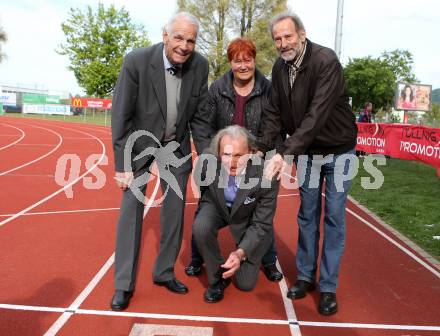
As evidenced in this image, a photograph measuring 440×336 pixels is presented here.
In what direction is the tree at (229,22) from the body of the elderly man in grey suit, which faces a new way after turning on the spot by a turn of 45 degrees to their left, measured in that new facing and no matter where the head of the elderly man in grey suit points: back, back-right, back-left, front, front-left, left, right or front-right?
left

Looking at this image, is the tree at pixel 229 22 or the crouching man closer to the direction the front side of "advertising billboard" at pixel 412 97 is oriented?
the crouching man

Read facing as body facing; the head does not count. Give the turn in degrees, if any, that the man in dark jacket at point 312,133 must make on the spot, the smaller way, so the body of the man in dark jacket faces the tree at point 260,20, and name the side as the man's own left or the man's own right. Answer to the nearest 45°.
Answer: approximately 135° to the man's own right

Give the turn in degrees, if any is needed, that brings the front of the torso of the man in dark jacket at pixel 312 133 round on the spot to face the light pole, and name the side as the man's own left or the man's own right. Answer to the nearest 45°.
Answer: approximately 135° to the man's own right

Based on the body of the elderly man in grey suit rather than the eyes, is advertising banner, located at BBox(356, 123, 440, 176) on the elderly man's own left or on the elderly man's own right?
on the elderly man's own left

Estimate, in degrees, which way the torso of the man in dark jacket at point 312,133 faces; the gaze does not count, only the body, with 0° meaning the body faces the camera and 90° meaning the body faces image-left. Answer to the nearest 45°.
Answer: approximately 45°

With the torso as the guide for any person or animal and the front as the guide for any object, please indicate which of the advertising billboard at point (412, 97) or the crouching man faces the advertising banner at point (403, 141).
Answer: the advertising billboard at point (412, 97)

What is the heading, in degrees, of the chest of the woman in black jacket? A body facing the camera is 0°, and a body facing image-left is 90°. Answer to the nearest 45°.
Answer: approximately 0°

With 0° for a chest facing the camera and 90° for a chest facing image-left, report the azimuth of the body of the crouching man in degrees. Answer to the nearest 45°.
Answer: approximately 0°
